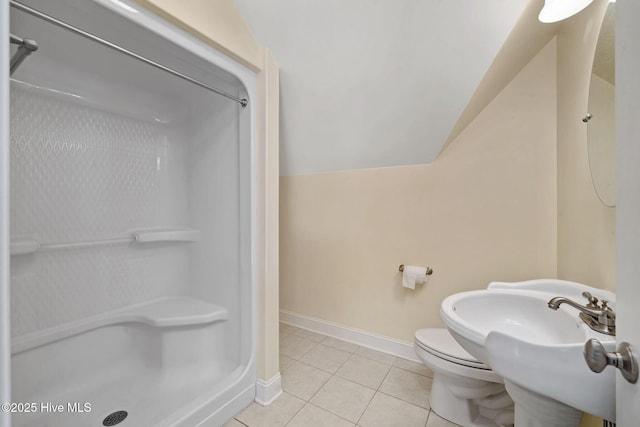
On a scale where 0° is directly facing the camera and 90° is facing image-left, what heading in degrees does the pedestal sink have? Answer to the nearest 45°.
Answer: approximately 90°

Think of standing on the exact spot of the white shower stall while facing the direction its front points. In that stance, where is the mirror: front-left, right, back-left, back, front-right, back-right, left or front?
front

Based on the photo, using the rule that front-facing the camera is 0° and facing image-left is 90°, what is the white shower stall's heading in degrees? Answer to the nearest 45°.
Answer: approximately 315°

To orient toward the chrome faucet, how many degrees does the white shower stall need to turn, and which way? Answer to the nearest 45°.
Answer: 0° — it already faces it

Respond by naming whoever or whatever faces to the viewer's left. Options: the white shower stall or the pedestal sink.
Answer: the pedestal sink

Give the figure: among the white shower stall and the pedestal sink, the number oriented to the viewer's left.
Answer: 1

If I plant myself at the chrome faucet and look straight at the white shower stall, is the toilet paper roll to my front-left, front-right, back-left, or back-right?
front-right

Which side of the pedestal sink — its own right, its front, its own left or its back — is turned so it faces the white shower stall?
front
